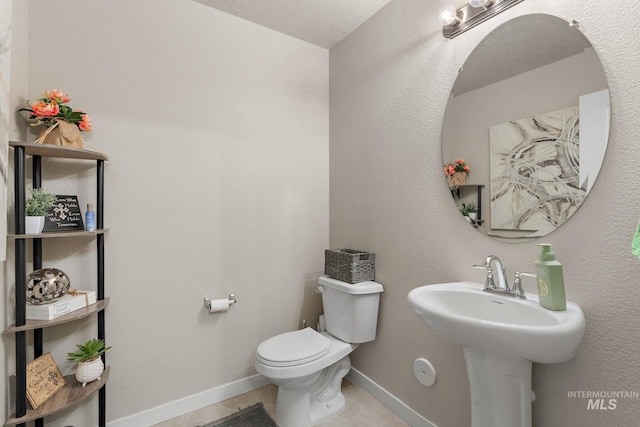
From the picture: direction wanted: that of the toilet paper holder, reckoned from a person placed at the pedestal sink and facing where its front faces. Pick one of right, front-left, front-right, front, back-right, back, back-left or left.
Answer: front-right

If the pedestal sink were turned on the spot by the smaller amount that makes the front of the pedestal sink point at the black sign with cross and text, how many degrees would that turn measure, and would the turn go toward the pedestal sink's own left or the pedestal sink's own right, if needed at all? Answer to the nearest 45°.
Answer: approximately 45° to the pedestal sink's own right

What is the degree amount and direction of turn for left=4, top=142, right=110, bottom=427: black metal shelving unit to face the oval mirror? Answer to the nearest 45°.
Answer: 0° — it already faces it

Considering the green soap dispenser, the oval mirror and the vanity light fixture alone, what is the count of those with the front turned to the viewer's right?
0

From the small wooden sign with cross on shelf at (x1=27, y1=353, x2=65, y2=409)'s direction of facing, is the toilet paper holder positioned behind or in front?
in front

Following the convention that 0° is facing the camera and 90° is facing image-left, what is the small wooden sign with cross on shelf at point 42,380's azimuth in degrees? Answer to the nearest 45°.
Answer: approximately 315°

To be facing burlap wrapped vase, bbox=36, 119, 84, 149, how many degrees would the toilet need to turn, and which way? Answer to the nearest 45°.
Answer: approximately 45° to its right

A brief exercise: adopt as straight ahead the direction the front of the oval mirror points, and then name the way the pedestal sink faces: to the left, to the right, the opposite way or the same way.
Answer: the same way

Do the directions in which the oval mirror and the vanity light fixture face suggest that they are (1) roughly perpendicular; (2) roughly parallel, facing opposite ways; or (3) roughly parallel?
roughly parallel

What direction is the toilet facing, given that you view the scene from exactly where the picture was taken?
facing the viewer and to the left of the viewer

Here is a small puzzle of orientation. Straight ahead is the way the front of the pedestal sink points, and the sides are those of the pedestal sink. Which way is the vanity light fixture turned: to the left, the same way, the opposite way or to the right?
the same way

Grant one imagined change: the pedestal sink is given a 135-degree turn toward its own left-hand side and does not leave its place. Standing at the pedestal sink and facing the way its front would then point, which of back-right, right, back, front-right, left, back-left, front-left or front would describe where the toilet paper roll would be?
back

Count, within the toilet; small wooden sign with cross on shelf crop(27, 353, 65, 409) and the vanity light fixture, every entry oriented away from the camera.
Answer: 0

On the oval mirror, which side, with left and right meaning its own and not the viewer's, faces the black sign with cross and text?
front

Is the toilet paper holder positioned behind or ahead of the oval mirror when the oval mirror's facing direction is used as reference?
ahead

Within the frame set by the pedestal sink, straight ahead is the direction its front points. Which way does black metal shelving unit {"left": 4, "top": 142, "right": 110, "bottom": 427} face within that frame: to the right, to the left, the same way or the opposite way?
the opposite way

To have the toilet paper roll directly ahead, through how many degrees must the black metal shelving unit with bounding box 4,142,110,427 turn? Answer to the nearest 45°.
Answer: approximately 45° to its left
